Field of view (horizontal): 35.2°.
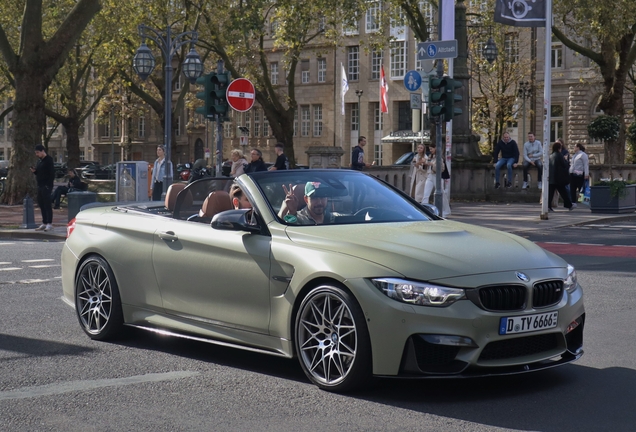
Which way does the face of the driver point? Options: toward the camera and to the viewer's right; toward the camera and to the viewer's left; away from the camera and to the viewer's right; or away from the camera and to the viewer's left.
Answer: toward the camera and to the viewer's right

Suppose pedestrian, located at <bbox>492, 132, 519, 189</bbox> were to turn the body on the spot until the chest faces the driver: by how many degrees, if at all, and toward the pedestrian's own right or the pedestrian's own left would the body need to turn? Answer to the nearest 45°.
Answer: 0° — they already face them

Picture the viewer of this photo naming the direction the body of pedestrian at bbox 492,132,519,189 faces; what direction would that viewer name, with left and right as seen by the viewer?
facing the viewer

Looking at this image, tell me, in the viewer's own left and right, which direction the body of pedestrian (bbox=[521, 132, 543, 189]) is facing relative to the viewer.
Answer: facing the viewer

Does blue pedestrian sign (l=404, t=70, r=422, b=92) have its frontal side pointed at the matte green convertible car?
yes

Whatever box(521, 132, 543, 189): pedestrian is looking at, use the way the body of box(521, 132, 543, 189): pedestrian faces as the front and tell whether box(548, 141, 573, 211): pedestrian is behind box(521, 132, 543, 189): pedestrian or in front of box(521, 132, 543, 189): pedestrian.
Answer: in front

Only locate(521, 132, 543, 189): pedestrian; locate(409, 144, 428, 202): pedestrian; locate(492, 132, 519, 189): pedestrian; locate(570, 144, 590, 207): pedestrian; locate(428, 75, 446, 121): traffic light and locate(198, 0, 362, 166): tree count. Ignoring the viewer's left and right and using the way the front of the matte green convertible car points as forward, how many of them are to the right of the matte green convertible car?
0

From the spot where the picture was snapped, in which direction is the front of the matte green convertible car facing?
facing the viewer and to the right of the viewer

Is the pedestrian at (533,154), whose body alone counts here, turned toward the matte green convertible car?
yes

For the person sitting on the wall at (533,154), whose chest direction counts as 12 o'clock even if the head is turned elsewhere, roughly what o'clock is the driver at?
The driver is roughly at 12 o'clock from the person sitting on the wall.
